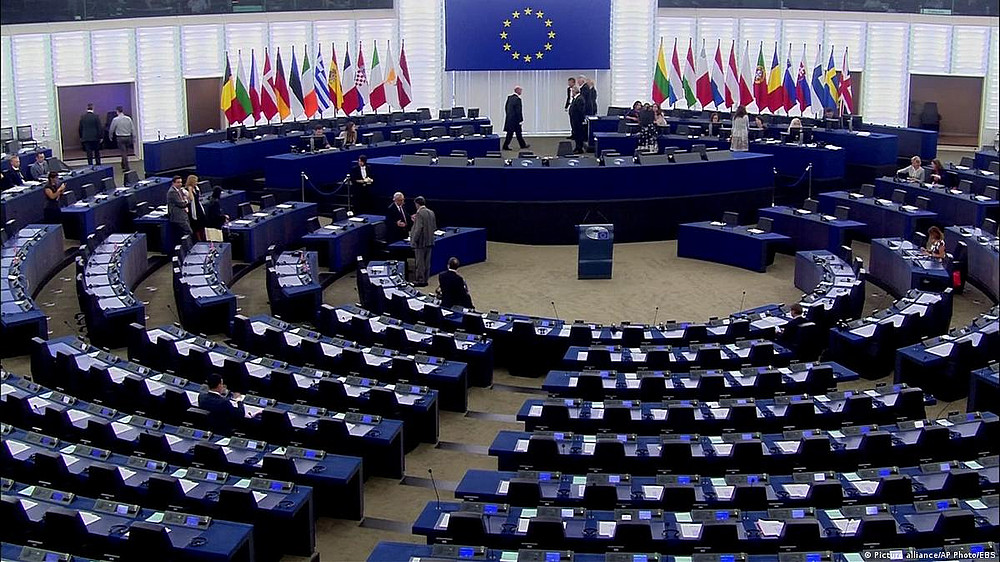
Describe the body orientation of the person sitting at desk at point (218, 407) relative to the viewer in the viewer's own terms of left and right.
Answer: facing away from the viewer and to the right of the viewer

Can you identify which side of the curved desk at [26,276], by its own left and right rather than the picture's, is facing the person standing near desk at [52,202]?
left

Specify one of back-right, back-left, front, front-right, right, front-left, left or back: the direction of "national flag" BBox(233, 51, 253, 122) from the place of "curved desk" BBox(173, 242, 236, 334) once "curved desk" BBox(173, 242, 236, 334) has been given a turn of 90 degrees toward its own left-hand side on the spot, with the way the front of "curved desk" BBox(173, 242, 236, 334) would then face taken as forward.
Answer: front

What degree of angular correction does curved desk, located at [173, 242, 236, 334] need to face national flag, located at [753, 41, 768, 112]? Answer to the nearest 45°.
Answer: approximately 45° to its left

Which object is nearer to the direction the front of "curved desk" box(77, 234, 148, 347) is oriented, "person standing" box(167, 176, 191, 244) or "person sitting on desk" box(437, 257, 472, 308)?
the person sitting on desk

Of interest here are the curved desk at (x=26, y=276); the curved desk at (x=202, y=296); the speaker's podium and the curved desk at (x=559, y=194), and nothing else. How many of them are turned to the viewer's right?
2

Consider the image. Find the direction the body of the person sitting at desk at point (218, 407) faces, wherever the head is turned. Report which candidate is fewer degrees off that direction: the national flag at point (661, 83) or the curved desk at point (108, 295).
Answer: the national flag

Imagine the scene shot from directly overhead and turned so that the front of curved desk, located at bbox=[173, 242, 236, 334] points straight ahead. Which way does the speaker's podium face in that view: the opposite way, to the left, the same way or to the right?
to the right

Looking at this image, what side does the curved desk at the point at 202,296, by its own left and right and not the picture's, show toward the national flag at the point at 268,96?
left

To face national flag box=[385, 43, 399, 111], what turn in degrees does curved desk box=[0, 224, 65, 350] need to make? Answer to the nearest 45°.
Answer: approximately 45° to its left

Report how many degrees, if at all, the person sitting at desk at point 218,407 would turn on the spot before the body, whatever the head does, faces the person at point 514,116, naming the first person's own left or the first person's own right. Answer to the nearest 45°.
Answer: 0° — they already face them

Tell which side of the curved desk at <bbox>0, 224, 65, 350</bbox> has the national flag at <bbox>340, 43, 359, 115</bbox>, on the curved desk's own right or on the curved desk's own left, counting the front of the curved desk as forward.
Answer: on the curved desk's own left

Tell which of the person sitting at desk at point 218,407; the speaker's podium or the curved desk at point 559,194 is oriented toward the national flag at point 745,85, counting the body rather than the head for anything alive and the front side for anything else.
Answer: the person sitting at desk

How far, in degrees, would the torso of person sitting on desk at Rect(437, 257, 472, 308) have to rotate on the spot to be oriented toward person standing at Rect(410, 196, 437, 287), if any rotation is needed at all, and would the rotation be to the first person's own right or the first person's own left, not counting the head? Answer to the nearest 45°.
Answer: approximately 45° to the first person's own left

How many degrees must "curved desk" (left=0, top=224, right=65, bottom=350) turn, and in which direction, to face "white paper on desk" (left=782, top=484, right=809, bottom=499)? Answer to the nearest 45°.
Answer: approximately 45° to its right
